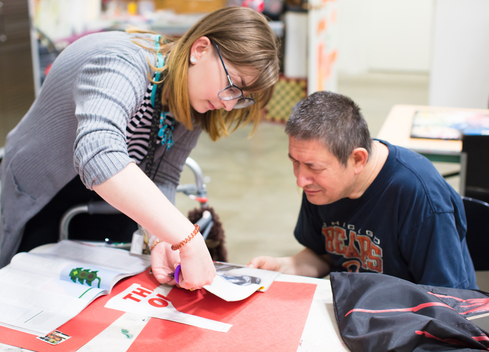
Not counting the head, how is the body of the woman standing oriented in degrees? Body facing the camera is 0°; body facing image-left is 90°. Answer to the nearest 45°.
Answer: approximately 315°

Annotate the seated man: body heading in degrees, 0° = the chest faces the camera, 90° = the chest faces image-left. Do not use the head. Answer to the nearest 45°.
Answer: approximately 45°

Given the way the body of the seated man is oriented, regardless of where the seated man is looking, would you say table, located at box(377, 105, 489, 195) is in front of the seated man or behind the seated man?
behind
